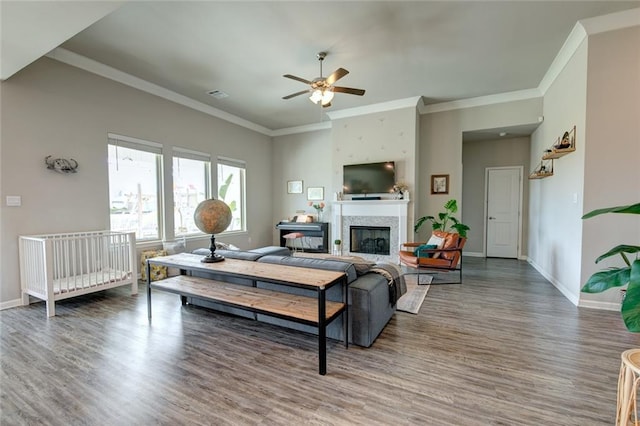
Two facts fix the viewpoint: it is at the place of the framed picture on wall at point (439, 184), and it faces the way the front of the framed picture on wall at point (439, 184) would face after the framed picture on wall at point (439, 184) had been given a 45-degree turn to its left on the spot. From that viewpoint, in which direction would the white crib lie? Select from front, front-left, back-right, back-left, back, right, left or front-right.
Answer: right

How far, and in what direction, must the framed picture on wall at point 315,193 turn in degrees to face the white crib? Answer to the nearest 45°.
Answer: approximately 45° to its right

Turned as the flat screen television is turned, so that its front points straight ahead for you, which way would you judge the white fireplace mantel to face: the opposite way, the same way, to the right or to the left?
the same way

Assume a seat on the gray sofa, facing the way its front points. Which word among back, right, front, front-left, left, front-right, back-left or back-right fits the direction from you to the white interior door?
front

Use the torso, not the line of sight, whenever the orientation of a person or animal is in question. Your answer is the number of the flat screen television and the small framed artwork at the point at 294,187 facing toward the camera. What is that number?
2

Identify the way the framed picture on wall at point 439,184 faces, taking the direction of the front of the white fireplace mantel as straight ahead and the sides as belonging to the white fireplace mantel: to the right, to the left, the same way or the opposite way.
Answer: the same way

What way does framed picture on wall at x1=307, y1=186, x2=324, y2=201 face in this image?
toward the camera

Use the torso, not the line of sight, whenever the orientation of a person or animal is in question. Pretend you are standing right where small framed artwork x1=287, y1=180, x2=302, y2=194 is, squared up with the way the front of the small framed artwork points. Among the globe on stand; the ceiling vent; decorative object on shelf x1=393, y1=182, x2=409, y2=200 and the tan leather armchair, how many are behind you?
0

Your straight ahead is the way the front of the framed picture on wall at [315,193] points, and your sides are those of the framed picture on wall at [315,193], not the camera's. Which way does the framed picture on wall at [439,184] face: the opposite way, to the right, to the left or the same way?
the same way

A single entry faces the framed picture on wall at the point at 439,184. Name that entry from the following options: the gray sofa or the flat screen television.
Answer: the gray sofa

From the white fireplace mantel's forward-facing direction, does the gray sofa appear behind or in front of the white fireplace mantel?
in front

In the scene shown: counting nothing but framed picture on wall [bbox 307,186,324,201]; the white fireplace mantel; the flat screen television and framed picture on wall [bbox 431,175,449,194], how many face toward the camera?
4

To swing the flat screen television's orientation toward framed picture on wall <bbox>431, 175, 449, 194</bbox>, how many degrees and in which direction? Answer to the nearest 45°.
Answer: approximately 90° to its left

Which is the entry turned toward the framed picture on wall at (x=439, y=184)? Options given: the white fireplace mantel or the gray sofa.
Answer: the gray sofa

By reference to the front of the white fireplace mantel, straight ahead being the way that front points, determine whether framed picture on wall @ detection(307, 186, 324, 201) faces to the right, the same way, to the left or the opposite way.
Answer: the same way

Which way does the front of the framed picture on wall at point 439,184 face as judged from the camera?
facing the viewer

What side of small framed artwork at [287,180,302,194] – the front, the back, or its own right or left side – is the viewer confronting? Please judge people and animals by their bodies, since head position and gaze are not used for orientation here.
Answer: front

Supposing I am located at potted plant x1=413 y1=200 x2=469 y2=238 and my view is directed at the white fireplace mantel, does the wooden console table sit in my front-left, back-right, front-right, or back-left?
front-left

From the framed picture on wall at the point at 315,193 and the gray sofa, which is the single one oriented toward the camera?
the framed picture on wall

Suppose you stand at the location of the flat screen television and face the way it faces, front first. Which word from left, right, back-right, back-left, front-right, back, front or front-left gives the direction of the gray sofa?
front

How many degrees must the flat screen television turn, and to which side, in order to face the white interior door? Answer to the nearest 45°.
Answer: approximately 90° to its left

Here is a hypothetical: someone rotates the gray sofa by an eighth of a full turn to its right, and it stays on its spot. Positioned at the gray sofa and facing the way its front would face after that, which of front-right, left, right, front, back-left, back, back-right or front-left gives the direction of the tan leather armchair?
front-left

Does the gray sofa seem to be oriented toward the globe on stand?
no
